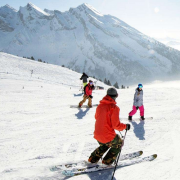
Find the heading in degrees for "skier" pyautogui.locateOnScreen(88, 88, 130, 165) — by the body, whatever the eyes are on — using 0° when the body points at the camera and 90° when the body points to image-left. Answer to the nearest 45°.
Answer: approximately 225°
